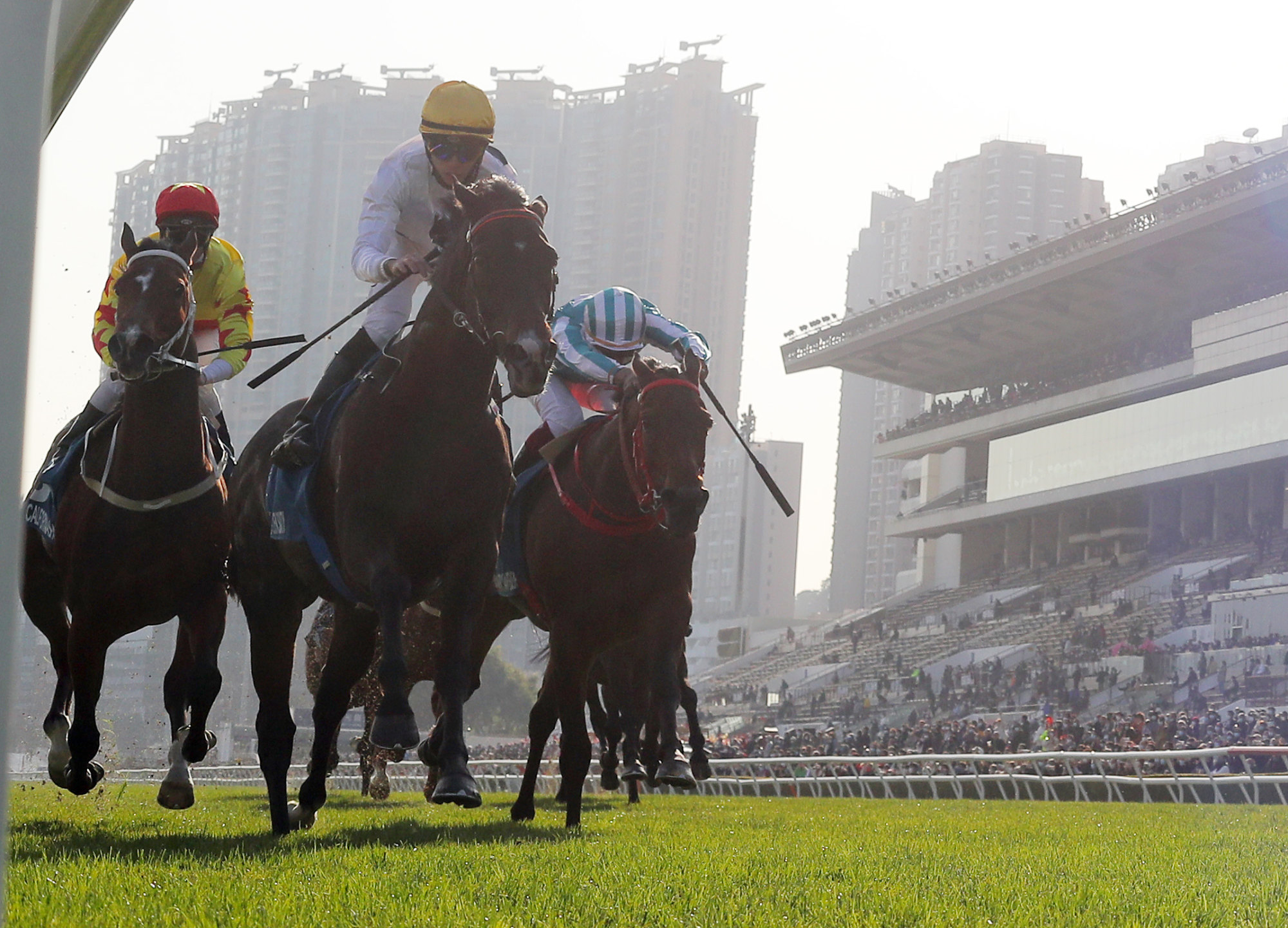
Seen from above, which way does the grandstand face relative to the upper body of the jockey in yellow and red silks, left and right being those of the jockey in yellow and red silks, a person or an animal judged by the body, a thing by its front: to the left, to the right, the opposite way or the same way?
to the right

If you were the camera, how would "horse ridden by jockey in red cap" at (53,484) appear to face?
facing the viewer

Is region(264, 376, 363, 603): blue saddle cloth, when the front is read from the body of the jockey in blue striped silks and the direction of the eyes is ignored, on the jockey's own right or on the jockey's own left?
on the jockey's own right

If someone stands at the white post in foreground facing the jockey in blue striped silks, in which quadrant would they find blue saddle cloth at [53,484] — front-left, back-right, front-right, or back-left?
front-left

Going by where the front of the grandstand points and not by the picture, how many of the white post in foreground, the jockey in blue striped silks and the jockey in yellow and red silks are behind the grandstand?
0

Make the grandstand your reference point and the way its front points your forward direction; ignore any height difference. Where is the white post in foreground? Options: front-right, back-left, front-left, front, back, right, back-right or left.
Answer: front-left

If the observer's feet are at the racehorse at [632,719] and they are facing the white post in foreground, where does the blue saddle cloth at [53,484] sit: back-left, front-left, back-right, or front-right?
front-right

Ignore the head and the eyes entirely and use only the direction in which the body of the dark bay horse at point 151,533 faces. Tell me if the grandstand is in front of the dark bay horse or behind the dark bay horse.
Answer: behind

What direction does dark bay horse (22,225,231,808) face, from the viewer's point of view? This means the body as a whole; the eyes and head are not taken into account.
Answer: toward the camera

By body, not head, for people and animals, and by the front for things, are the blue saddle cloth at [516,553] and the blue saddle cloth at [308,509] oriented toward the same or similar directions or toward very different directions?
same or similar directions

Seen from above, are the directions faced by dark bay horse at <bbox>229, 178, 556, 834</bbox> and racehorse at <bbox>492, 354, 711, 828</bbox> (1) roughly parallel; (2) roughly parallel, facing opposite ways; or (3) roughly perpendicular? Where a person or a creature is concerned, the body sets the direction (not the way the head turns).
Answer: roughly parallel

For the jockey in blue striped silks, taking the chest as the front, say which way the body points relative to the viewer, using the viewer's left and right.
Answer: facing the viewer and to the right of the viewer

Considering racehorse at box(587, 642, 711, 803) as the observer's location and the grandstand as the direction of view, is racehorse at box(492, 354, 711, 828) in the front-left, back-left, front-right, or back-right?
back-right

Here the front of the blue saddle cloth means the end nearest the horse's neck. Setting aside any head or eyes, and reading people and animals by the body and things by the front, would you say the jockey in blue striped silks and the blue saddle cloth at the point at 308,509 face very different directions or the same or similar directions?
same or similar directions

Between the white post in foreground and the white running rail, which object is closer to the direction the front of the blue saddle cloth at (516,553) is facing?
the white post in foreground

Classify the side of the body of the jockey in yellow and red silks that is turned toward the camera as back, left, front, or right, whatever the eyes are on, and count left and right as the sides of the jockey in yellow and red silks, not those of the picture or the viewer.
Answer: front

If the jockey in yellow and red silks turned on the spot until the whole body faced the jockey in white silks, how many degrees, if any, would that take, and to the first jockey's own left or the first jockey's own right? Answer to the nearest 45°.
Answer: approximately 45° to the first jockey's own left

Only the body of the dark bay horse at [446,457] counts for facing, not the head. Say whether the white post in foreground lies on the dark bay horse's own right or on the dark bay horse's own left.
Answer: on the dark bay horse's own right
